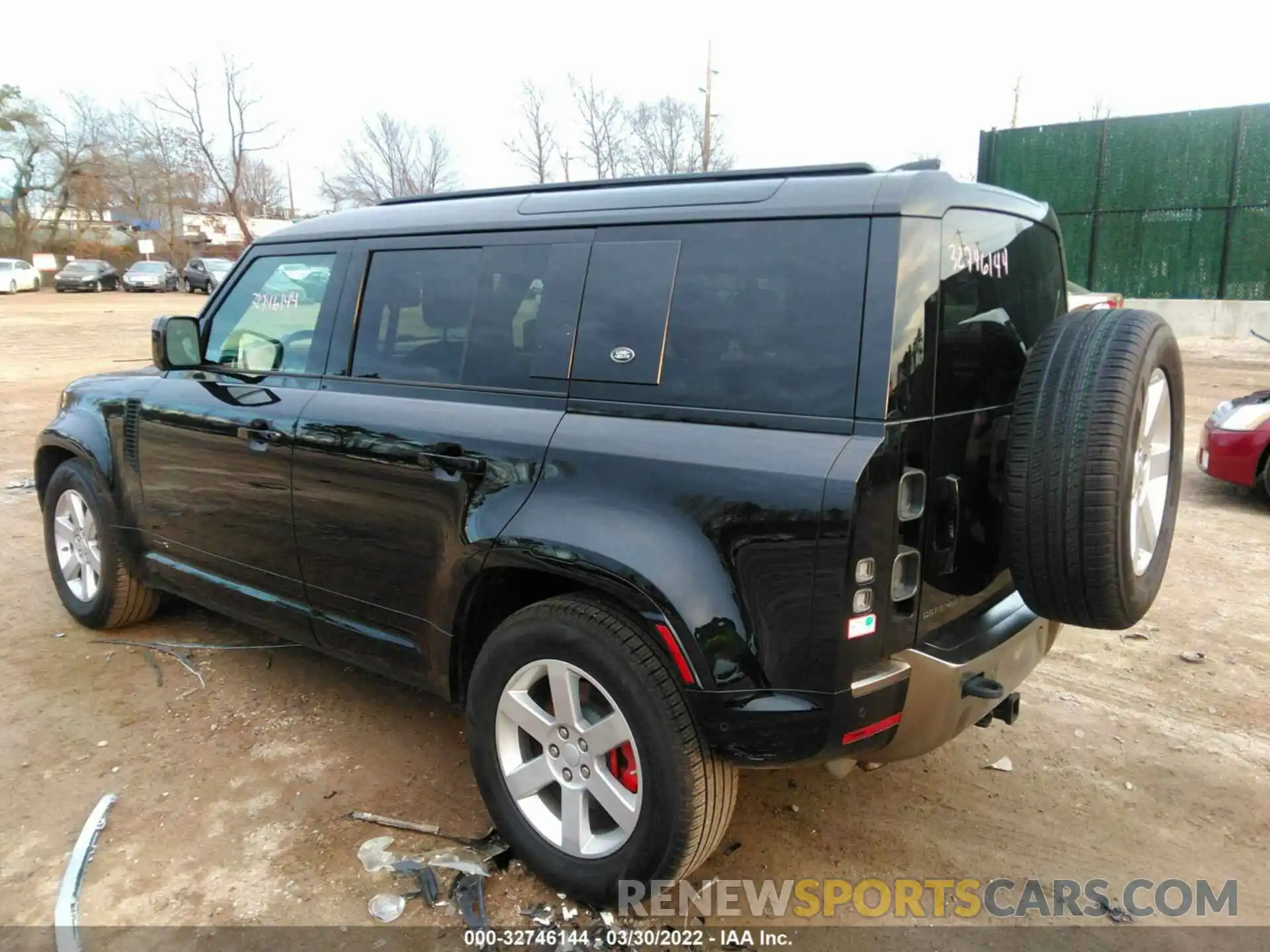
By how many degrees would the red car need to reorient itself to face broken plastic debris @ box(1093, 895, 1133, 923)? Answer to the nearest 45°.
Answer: approximately 45° to its left

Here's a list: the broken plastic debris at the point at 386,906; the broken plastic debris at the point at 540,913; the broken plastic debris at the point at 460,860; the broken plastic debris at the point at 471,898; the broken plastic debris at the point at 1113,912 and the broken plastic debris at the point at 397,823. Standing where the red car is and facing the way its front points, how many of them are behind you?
0

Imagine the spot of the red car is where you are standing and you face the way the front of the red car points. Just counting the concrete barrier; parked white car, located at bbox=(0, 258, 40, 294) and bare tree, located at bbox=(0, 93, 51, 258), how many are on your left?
0

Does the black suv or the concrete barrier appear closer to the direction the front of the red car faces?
the black suv

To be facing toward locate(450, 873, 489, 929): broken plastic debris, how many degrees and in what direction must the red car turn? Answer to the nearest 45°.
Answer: approximately 45° to its left

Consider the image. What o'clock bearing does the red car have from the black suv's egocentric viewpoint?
The red car is roughly at 3 o'clock from the black suv.

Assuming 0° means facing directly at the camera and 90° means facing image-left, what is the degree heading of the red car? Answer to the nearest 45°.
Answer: approximately 45°

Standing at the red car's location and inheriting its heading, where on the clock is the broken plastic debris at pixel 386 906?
The broken plastic debris is roughly at 11 o'clock from the red car.

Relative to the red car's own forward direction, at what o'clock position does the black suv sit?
The black suv is roughly at 11 o'clock from the red car.

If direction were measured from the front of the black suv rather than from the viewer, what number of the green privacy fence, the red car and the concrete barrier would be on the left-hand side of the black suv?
0

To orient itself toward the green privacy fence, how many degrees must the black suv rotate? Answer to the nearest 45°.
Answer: approximately 90° to its right

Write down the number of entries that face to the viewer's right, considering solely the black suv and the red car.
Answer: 0

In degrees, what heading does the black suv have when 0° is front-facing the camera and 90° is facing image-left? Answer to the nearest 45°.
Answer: approximately 135°

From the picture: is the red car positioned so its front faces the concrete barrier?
no

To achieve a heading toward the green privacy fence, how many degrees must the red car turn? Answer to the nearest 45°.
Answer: approximately 135° to its right
